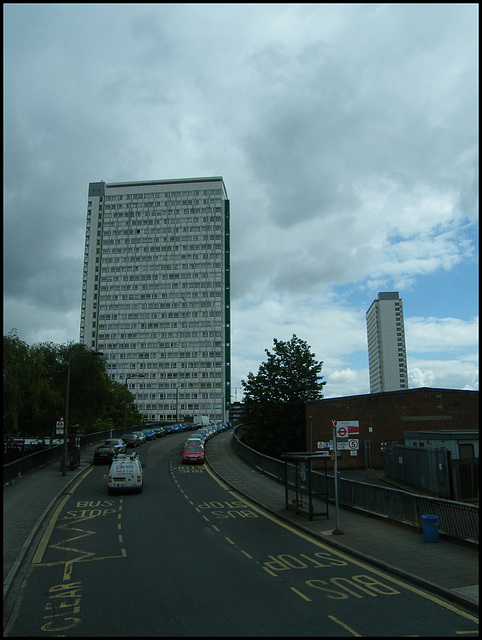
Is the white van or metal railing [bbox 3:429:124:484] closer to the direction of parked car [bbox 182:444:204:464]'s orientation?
the white van

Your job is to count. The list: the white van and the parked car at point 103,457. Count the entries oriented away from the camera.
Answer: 2

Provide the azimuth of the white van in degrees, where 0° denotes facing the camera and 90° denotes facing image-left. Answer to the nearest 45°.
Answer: approximately 180°

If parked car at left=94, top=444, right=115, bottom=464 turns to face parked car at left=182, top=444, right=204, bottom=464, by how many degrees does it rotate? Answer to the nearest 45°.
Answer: approximately 90° to its right
